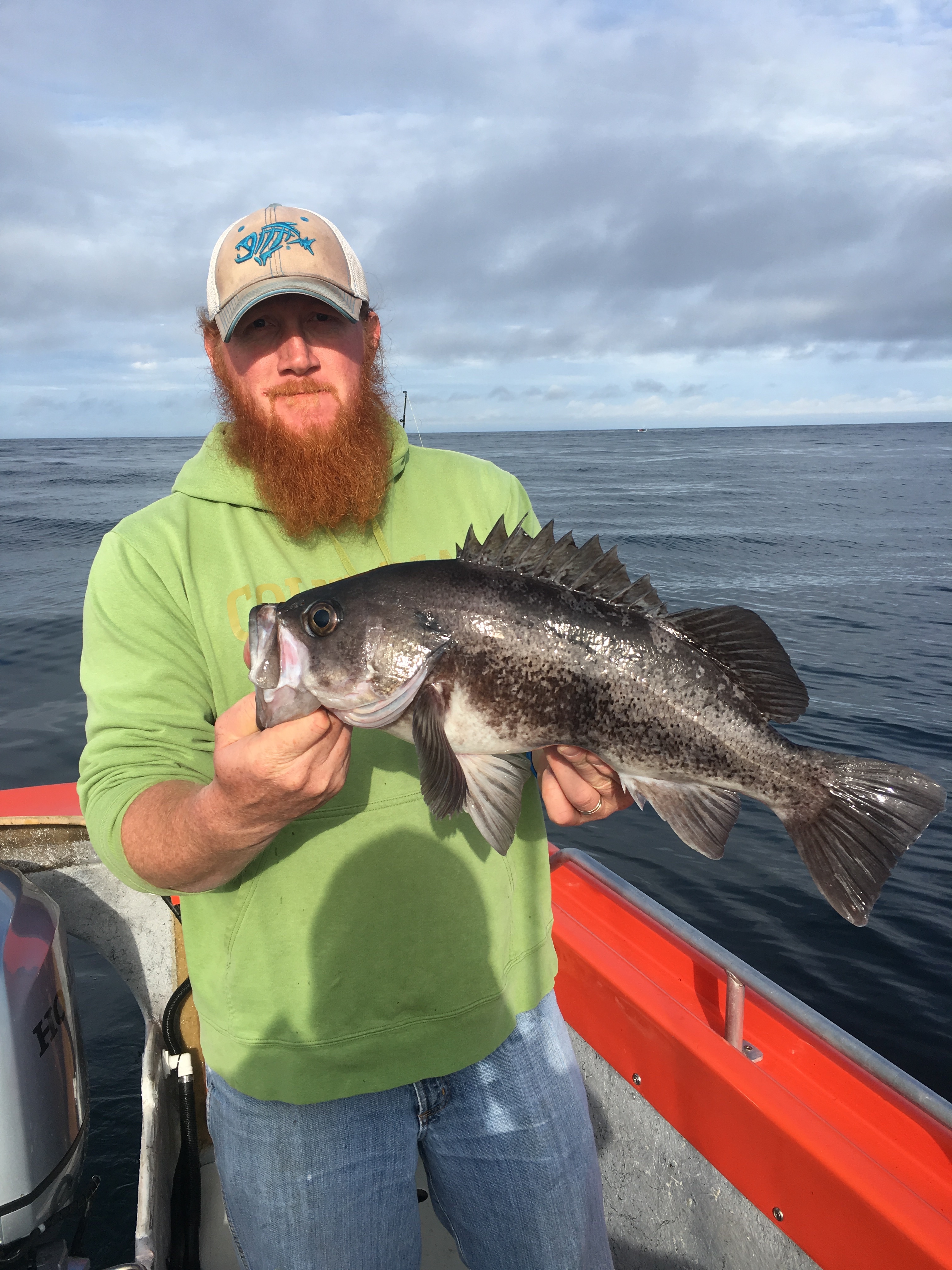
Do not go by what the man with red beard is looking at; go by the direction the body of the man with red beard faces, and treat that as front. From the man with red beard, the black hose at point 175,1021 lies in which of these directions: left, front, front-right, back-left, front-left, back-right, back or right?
back-right

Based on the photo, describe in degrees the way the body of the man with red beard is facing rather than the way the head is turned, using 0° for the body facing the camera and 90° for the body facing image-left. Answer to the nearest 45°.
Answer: approximately 0°

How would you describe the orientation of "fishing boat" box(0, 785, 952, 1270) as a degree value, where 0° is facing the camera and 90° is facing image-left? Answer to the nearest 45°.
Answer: approximately 315°
